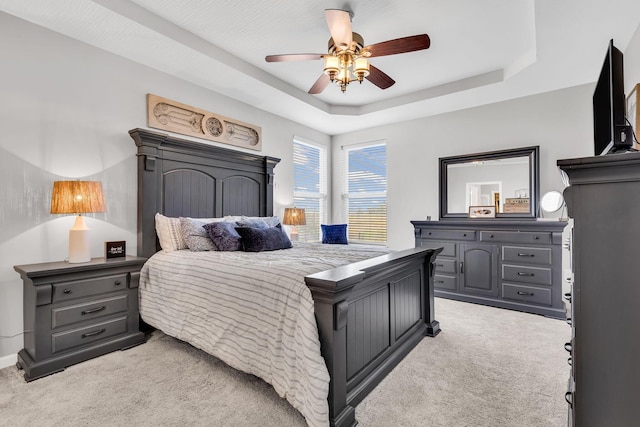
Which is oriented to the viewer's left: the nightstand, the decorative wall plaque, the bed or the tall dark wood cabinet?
the tall dark wood cabinet

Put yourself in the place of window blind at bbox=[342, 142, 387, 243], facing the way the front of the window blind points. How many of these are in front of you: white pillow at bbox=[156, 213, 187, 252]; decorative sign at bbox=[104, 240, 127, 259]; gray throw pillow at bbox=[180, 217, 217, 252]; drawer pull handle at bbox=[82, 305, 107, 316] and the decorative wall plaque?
5

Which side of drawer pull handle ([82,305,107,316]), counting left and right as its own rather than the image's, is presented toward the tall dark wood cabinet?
front

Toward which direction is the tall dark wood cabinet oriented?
to the viewer's left

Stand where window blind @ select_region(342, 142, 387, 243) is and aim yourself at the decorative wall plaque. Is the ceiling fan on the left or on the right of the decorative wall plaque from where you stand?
left

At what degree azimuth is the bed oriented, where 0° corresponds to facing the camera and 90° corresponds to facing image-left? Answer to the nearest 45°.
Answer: approximately 315°

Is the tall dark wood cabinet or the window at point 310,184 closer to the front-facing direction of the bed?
the tall dark wood cabinet

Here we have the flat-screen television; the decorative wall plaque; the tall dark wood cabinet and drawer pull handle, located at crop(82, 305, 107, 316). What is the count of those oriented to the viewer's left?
2

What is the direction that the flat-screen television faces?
to the viewer's left

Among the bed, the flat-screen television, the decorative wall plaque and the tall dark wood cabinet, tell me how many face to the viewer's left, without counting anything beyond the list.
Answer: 2

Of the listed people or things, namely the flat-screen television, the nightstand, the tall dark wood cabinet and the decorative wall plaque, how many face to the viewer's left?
2

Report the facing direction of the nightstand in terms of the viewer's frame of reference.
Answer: facing the viewer and to the right of the viewer

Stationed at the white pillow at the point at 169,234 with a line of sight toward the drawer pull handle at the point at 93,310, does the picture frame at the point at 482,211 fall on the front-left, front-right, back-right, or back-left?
back-left

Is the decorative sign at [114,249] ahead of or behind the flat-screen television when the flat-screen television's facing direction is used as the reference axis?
ahead

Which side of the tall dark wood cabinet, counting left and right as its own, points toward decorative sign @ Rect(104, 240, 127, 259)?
front
